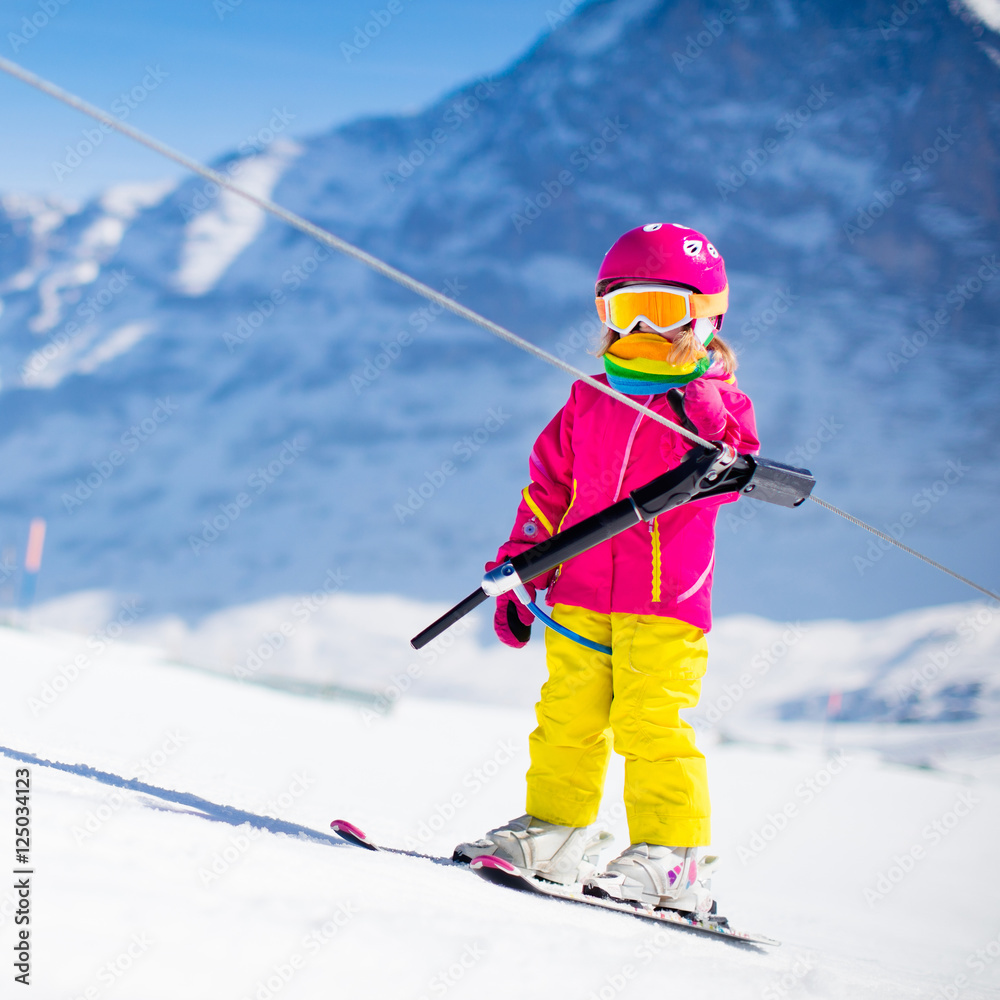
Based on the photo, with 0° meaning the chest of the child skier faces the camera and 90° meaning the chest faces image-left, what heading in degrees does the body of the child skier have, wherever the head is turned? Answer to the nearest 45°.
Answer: approximately 45°
